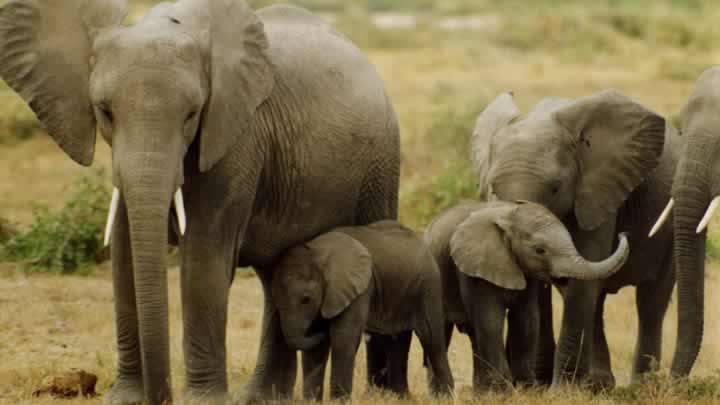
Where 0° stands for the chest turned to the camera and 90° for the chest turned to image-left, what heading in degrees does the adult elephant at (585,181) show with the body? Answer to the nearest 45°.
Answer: approximately 45°

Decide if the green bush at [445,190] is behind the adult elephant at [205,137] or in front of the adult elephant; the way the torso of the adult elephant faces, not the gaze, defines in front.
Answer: behind

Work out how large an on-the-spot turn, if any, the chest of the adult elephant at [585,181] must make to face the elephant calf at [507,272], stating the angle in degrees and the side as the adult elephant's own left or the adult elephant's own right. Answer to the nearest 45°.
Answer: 0° — it already faces it

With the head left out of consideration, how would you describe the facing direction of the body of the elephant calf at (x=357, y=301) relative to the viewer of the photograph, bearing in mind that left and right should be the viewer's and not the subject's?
facing the viewer and to the left of the viewer

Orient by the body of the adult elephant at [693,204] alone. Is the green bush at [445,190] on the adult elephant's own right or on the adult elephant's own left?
on the adult elephant's own right

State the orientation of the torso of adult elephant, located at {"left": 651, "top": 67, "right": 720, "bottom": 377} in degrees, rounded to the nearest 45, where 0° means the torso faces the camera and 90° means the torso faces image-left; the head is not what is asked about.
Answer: approximately 45°

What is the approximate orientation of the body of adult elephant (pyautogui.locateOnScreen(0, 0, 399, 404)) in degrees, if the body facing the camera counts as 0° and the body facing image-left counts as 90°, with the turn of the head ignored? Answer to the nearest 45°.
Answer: approximately 45°

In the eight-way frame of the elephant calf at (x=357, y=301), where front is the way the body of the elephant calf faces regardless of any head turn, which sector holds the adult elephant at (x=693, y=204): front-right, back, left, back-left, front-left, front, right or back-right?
back-left

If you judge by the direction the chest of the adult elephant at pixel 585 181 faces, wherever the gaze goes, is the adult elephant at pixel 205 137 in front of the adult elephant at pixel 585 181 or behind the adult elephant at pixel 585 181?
in front

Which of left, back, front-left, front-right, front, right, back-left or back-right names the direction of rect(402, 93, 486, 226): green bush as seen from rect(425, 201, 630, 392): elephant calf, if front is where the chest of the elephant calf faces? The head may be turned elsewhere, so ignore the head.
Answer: back-left

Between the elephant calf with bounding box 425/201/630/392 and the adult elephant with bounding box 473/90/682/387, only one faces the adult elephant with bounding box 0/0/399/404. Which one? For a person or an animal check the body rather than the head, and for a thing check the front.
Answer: the adult elephant with bounding box 473/90/682/387

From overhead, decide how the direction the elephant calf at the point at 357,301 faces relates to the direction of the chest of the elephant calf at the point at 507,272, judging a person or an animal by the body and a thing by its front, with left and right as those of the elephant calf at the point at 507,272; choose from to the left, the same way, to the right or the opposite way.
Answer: to the right

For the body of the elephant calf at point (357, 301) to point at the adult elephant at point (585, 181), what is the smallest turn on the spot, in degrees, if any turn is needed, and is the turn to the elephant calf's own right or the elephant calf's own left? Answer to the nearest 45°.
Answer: approximately 180°

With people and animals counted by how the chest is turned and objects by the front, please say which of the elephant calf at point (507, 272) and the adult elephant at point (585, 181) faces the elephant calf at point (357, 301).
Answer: the adult elephant

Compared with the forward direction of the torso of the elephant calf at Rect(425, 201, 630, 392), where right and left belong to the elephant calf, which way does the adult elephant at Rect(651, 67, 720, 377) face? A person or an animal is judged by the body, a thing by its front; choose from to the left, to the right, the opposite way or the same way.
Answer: to the right
